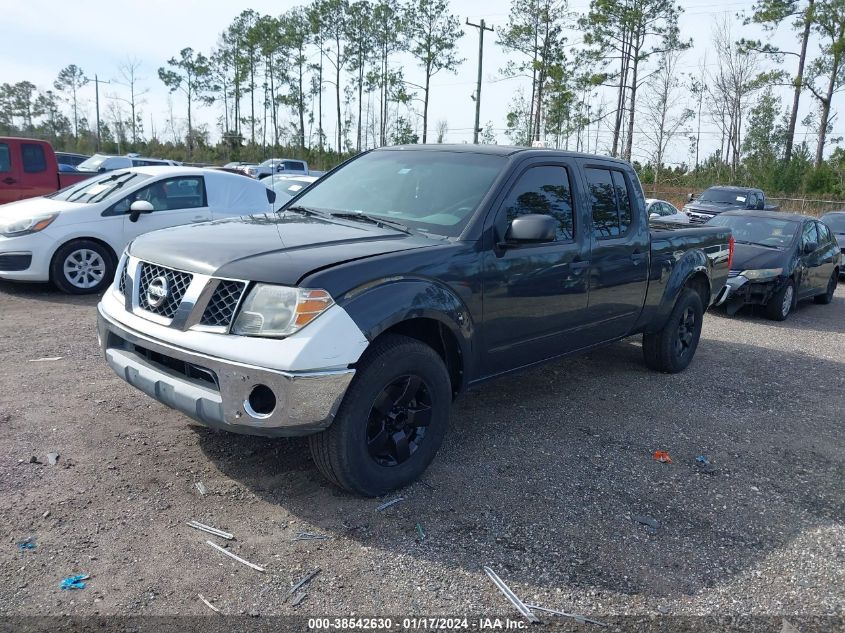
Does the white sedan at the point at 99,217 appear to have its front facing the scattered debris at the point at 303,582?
no

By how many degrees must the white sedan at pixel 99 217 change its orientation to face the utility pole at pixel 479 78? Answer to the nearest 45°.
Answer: approximately 180°

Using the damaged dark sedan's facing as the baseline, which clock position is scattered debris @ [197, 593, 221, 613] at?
The scattered debris is roughly at 11 o'clock from the damaged dark sedan.

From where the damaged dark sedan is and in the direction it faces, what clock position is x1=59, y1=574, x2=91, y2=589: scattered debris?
The scattered debris is roughly at 11 o'clock from the damaged dark sedan.

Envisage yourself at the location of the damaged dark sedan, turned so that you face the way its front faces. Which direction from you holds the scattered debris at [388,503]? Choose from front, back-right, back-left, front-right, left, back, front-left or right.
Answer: front-left

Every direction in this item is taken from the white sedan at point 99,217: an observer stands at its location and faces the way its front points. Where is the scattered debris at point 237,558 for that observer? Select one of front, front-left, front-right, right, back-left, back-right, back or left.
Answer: front-left

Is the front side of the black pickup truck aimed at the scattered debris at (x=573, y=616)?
no

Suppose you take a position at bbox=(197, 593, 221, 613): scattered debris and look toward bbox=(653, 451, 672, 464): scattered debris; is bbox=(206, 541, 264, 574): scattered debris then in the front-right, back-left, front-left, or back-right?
front-left

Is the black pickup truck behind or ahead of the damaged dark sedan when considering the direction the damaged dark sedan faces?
ahead

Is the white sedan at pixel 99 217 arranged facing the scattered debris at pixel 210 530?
no

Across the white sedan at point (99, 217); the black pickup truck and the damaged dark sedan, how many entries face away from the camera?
0

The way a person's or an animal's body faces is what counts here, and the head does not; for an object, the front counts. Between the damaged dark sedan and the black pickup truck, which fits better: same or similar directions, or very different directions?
same or similar directions

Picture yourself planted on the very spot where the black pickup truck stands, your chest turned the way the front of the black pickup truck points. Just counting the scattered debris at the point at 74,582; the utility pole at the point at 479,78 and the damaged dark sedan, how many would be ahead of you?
1

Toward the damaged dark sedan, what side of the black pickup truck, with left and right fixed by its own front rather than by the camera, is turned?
back

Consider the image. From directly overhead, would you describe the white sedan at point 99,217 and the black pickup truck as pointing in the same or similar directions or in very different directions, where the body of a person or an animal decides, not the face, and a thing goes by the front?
same or similar directions

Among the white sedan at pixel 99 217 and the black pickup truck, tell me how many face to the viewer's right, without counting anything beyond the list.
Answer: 0

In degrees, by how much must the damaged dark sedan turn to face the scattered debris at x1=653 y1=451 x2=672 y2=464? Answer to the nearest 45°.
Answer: approximately 45° to its left

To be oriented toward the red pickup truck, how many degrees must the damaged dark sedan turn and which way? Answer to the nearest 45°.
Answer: approximately 45° to its right

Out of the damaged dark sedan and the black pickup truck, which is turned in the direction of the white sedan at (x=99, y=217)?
the damaged dark sedan
